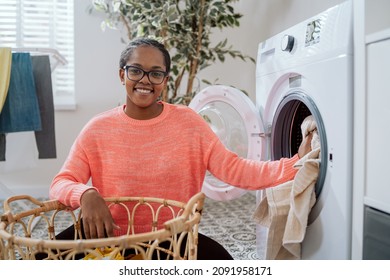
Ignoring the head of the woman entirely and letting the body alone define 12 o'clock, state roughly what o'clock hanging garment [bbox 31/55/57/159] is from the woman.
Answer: The hanging garment is roughly at 5 o'clock from the woman.

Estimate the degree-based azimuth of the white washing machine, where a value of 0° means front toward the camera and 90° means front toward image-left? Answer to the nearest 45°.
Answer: approximately 45°

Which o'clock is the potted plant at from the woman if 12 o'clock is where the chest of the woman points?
The potted plant is roughly at 6 o'clock from the woman.

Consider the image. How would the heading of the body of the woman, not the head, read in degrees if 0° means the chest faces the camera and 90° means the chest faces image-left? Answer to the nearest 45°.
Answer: approximately 0°

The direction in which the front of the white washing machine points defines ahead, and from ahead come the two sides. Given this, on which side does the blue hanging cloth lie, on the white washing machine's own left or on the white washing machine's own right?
on the white washing machine's own right
